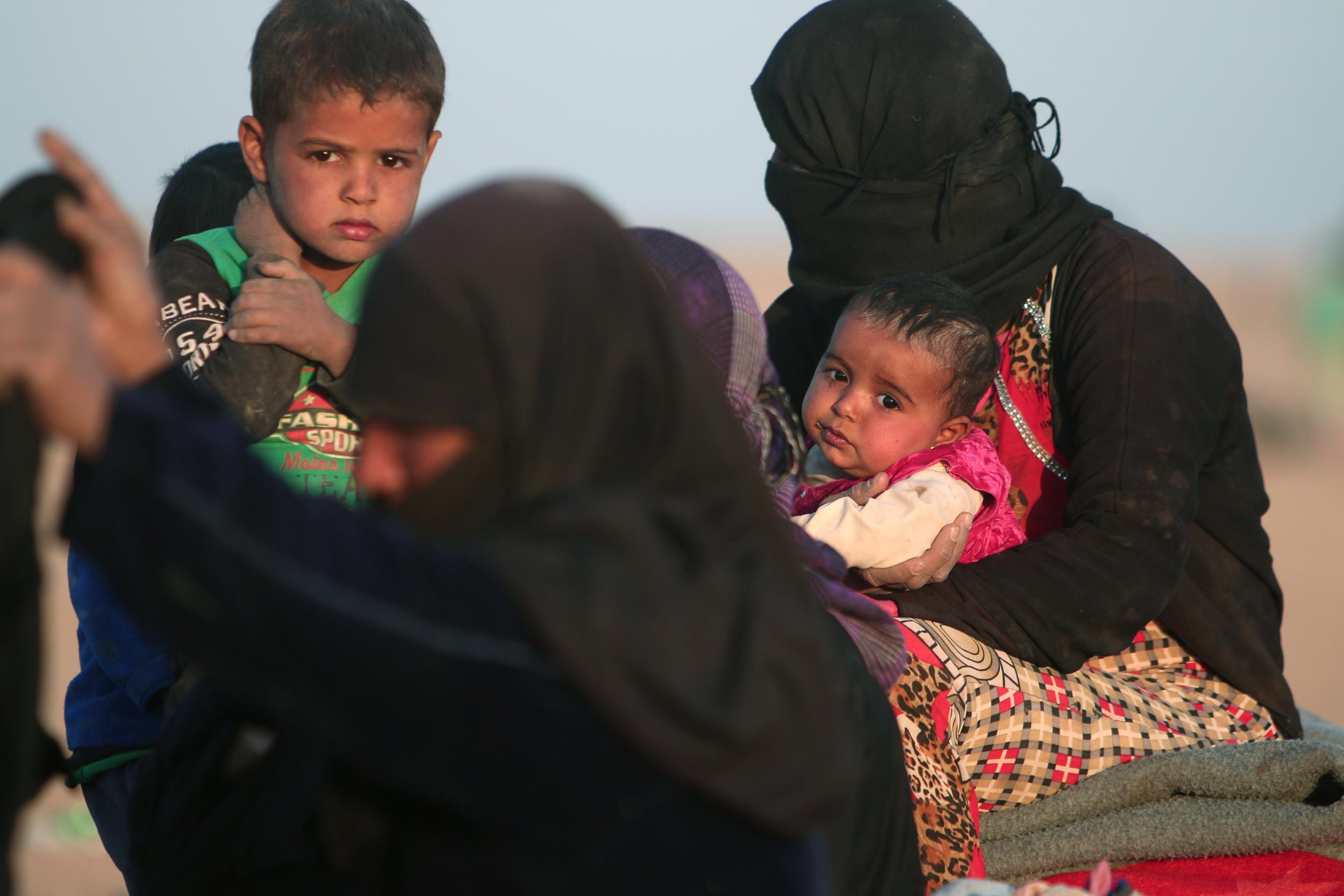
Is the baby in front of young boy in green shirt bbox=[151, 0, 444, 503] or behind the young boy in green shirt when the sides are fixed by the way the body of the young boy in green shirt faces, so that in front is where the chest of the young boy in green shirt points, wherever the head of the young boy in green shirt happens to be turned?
in front

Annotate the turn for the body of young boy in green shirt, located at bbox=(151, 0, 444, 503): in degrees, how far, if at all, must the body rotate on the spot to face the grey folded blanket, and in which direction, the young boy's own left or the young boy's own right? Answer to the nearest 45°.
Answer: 0° — they already face it

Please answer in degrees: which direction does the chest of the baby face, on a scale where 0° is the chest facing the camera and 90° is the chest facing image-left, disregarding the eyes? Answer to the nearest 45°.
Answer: approximately 45°

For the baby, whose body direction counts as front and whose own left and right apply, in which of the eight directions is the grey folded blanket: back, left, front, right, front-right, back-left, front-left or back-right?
left

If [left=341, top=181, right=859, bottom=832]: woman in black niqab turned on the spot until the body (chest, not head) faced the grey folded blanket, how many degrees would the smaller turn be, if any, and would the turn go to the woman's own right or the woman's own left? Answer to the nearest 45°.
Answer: approximately 135° to the woman's own right

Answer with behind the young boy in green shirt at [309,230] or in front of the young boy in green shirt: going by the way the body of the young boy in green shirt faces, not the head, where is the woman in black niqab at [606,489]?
in front

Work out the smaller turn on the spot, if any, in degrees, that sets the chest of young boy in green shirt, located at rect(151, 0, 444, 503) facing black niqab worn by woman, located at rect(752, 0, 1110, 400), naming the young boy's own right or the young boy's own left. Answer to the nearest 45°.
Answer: approximately 45° to the young boy's own left

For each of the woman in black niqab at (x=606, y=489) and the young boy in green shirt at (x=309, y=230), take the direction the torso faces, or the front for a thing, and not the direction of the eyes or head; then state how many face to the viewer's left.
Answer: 1
